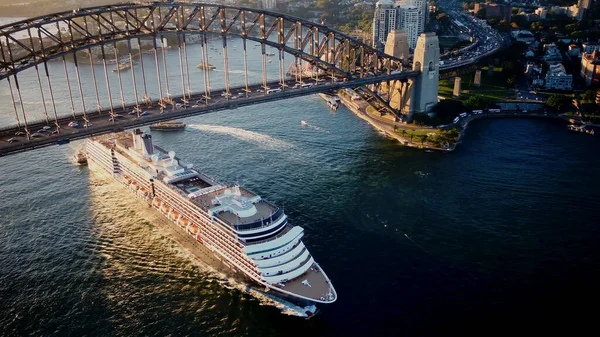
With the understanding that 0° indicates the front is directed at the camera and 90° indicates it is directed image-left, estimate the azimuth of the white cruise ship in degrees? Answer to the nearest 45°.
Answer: approximately 315°
